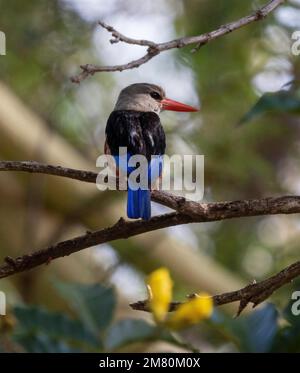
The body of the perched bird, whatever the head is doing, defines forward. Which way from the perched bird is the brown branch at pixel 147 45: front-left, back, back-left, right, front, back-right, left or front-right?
back

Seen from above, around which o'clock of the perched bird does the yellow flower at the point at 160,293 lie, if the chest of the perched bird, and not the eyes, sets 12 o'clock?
The yellow flower is roughly at 6 o'clock from the perched bird.

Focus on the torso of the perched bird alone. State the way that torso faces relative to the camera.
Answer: away from the camera

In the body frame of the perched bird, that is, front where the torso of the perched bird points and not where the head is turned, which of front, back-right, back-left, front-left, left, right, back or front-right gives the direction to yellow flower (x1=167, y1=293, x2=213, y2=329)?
back
